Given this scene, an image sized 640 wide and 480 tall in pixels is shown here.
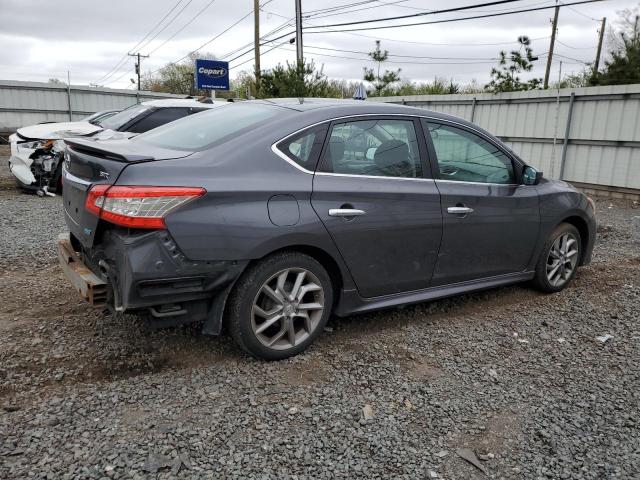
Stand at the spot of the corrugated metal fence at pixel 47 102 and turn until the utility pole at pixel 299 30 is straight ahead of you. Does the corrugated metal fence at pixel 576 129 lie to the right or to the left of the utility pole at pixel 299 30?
right

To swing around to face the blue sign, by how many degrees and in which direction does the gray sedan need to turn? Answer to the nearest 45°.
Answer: approximately 45° to its left

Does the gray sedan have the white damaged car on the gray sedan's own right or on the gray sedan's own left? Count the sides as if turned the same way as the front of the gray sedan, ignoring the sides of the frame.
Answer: on the gray sedan's own left

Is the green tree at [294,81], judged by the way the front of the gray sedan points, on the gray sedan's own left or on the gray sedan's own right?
on the gray sedan's own left

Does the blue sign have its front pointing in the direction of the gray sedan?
yes

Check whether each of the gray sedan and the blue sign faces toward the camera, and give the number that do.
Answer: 1

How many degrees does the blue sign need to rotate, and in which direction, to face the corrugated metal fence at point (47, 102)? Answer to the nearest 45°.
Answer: approximately 90° to its right

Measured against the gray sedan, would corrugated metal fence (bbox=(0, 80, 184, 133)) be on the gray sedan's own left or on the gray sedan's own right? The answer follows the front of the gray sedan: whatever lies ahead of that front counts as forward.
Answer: on the gray sedan's own left

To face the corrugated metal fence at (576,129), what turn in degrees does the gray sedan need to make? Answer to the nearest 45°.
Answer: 0° — it already faces it

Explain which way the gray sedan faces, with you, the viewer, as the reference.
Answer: facing away from the viewer and to the right of the viewer

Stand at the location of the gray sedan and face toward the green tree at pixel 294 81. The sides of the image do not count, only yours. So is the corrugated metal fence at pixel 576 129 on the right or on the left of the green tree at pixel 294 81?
right

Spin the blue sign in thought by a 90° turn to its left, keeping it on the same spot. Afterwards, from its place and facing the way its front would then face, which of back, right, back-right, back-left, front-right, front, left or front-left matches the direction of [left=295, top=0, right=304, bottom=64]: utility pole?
front-left
